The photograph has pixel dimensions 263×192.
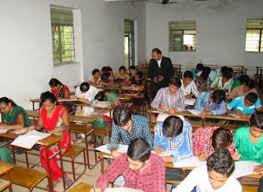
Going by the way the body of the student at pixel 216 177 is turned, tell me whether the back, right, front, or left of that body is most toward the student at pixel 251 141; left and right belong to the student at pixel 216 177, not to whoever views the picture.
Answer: back

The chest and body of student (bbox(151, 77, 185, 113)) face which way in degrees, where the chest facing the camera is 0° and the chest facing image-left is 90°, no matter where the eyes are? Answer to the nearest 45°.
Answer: approximately 0°

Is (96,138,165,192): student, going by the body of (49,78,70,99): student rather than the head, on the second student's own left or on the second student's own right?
on the second student's own left

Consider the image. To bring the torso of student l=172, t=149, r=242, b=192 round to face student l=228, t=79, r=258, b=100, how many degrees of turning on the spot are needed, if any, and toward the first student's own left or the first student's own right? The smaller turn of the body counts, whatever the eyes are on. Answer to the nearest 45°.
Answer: approximately 180°

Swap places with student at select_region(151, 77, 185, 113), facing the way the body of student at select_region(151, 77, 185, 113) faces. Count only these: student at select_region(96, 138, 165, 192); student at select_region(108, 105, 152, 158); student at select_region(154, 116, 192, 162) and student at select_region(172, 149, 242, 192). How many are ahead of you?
4
